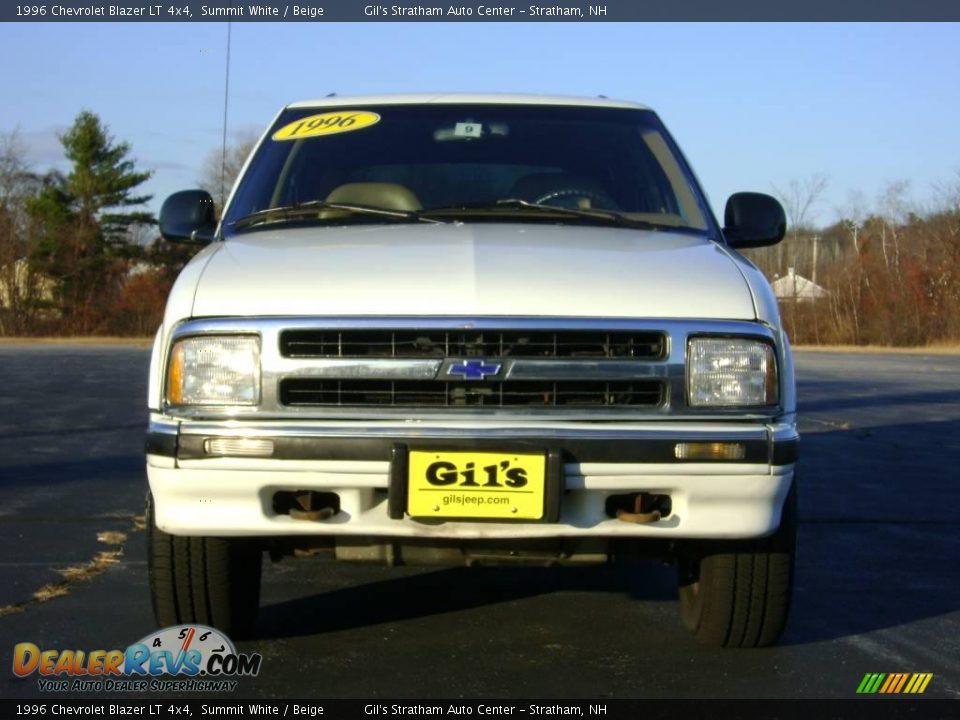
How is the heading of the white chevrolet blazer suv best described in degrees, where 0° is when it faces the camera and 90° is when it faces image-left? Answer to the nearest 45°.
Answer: approximately 0°
